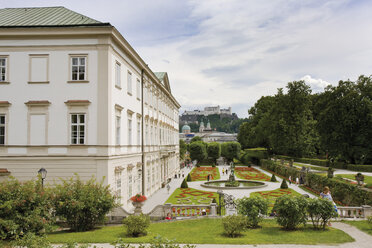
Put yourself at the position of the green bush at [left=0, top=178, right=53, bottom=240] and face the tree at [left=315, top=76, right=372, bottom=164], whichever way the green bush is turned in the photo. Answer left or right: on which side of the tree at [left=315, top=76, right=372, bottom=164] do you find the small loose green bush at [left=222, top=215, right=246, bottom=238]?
right

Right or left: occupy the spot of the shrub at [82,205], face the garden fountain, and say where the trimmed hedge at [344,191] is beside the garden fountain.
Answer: right

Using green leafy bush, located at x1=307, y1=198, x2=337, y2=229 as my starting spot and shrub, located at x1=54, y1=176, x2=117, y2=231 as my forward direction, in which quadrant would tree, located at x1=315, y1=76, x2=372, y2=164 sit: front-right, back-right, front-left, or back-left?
back-right
